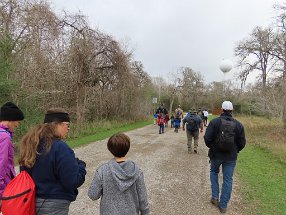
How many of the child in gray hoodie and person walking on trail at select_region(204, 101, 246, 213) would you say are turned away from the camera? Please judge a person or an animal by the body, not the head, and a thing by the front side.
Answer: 2

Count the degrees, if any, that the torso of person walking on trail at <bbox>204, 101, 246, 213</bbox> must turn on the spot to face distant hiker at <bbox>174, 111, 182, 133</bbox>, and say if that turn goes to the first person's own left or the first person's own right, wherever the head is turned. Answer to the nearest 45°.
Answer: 0° — they already face them

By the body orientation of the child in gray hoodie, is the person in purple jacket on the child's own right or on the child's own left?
on the child's own left

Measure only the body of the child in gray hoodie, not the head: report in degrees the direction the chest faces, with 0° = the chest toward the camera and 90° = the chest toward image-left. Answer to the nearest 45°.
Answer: approximately 180°

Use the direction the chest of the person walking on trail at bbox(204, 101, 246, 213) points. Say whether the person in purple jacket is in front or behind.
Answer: behind

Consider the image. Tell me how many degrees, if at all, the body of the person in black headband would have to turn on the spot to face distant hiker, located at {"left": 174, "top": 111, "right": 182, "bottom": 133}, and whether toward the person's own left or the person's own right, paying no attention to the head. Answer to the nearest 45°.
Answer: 0° — they already face them

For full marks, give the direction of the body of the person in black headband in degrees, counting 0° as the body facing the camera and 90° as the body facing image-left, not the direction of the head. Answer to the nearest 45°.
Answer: approximately 225°

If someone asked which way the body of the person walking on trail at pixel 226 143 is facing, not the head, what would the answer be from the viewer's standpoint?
away from the camera

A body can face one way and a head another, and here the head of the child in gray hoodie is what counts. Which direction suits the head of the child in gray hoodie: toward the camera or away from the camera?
away from the camera
